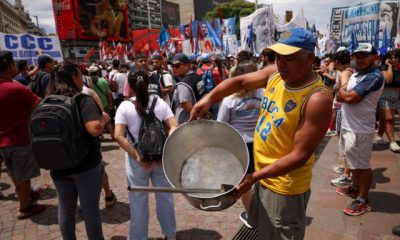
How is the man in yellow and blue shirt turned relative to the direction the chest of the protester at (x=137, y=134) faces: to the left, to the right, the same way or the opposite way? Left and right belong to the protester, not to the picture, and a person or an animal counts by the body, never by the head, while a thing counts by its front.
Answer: to the left

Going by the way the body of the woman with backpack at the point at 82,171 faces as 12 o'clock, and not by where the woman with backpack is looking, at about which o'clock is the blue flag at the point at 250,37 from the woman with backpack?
The blue flag is roughly at 12 o'clock from the woman with backpack.

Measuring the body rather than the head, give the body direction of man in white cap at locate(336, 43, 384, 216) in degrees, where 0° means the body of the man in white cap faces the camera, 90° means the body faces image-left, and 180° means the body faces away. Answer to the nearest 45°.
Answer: approximately 45°

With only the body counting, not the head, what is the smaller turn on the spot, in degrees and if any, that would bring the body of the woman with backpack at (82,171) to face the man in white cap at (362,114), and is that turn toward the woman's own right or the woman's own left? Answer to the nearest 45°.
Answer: approximately 45° to the woman's own right

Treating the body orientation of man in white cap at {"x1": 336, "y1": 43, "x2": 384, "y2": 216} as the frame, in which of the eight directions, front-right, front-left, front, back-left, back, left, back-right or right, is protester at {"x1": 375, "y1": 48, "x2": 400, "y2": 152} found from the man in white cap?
back-right

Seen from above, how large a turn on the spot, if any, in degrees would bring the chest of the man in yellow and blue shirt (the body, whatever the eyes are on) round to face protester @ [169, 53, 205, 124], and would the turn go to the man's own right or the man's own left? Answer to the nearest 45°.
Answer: approximately 90° to the man's own right

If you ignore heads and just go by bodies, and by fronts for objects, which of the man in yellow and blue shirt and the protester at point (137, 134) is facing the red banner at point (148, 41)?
the protester

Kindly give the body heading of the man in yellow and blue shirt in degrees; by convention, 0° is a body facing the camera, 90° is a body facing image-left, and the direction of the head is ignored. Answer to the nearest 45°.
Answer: approximately 45°

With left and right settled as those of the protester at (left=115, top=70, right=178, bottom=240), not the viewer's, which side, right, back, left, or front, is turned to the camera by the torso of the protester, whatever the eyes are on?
back

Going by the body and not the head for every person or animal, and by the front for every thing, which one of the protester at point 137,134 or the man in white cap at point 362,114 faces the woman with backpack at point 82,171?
the man in white cap

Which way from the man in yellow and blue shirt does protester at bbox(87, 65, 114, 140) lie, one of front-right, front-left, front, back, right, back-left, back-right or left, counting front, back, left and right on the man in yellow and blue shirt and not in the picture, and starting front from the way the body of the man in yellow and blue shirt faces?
right

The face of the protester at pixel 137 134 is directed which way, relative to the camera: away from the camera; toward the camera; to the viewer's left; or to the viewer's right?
away from the camera

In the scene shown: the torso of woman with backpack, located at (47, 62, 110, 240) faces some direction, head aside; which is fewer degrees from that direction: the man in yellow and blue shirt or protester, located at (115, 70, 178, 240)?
the protester

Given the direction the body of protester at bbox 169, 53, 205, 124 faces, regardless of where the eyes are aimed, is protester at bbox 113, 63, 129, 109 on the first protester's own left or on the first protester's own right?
on the first protester's own right
